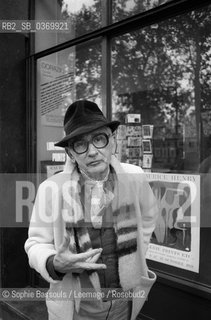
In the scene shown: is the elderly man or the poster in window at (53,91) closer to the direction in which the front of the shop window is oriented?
the elderly man

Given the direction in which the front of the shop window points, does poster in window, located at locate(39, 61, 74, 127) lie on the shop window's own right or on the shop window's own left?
on the shop window's own right

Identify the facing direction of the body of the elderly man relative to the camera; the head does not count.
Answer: toward the camera

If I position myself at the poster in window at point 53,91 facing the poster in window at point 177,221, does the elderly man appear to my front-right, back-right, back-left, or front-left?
front-right

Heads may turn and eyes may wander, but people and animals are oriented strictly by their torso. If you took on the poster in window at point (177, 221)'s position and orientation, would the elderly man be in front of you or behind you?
in front

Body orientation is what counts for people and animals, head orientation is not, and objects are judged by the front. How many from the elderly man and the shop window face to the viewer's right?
0

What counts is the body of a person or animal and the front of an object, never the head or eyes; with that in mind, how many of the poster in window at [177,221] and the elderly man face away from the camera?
0

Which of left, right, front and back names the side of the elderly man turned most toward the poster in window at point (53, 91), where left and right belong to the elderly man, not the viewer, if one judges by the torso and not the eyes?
back

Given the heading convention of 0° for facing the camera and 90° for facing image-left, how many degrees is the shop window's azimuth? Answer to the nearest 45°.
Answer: approximately 45°

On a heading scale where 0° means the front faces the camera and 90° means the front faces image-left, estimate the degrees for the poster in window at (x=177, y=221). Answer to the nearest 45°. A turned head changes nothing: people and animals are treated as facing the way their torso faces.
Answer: approximately 45°

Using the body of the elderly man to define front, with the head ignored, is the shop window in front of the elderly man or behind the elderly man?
behind

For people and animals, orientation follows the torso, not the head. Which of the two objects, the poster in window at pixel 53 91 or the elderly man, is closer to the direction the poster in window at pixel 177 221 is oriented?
the elderly man
